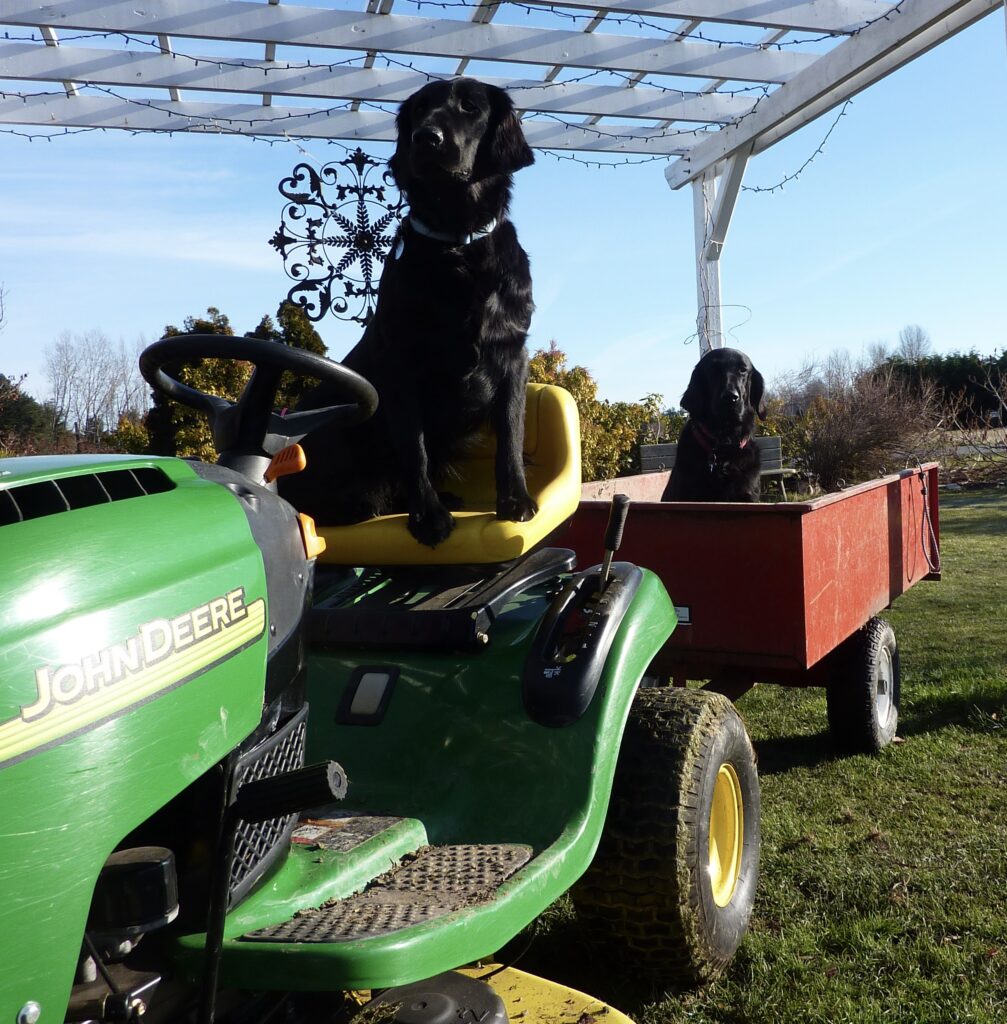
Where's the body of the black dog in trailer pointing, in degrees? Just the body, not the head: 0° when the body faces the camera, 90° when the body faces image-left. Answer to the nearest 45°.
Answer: approximately 0°

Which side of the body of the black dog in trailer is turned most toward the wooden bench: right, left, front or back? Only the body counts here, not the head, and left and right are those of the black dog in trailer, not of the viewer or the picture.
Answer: back

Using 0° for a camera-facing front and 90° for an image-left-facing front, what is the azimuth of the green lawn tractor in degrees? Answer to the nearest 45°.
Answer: approximately 45°

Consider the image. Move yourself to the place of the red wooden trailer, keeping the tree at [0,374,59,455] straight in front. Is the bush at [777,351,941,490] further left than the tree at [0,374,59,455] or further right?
right

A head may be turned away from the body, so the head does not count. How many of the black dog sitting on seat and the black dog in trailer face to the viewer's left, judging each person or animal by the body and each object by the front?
0

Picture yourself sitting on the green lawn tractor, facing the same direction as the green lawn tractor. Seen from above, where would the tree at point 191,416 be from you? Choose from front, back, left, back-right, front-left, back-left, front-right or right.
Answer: back-right

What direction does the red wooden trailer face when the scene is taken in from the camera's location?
facing the viewer and to the left of the viewer

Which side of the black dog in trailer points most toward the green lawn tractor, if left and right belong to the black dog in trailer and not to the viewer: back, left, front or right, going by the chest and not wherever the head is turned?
front

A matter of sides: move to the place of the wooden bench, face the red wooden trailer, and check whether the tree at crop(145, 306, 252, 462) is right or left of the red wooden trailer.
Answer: right

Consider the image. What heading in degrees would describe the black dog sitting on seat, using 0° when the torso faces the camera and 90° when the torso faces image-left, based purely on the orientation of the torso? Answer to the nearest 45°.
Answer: approximately 315°

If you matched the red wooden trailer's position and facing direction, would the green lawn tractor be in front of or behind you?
in front
